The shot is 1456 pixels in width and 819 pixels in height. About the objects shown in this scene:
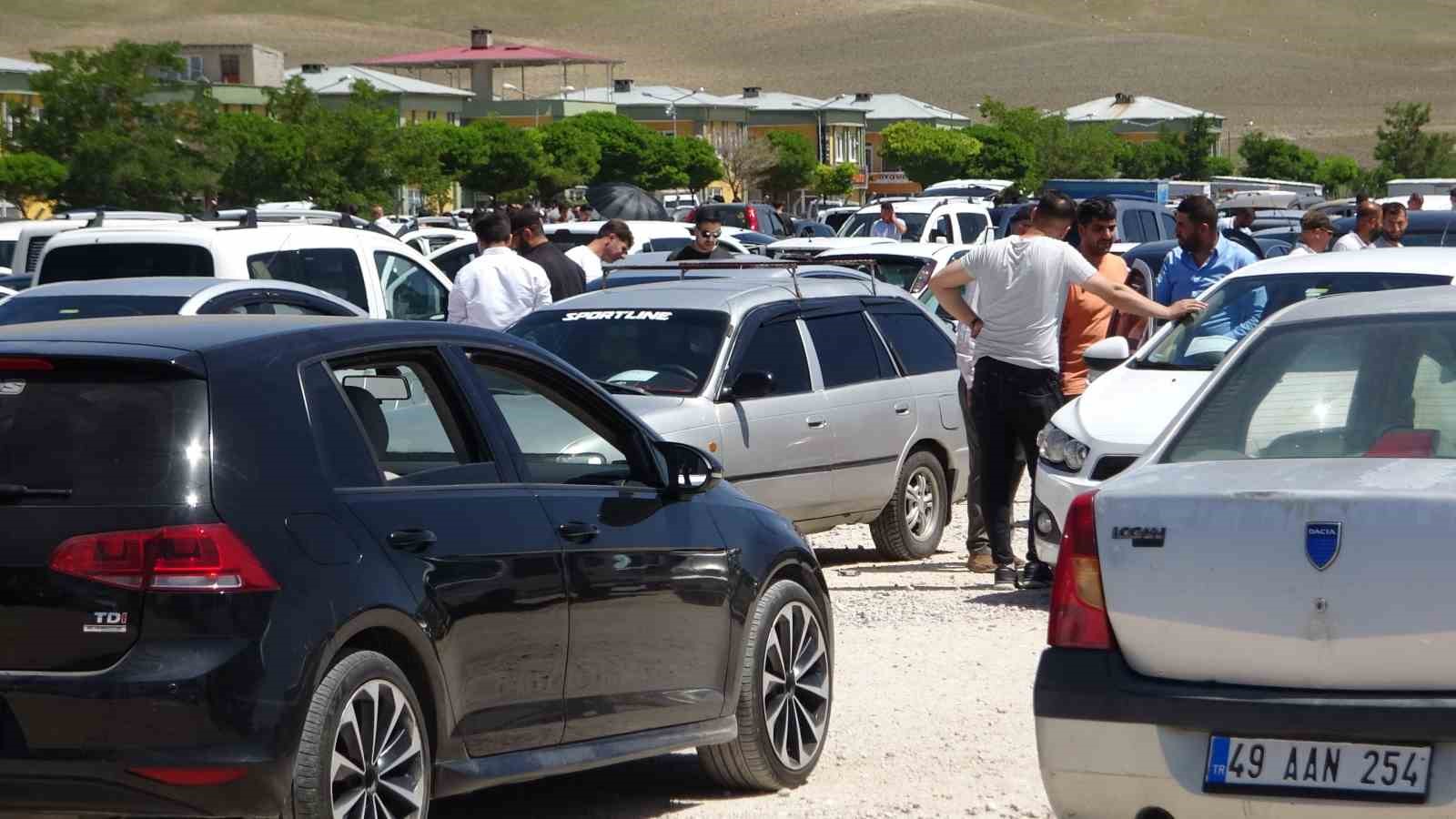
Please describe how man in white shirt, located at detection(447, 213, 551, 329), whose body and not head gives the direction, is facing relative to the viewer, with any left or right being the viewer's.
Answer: facing away from the viewer

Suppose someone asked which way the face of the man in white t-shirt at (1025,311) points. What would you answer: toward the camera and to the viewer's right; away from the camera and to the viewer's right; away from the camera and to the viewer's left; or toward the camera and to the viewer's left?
away from the camera and to the viewer's right

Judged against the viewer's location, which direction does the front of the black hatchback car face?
facing away from the viewer and to the right of the viewer

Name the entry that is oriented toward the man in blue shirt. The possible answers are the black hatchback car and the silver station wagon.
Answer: the black hatchback car

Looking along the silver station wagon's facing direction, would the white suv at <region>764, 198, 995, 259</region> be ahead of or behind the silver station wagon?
behind

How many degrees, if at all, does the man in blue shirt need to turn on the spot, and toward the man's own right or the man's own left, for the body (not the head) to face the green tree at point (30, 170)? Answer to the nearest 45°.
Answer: approximately 90° to the man's own right

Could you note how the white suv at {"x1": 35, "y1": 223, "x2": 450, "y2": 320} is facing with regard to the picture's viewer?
facing away from the viewer and to the right of the viewer

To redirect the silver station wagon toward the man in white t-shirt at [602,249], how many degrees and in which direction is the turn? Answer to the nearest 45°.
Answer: approximately 135° to its right

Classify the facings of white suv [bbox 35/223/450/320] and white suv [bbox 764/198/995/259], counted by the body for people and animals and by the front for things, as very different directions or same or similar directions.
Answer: very different directions

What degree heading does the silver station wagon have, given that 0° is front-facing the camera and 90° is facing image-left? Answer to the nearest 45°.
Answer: approximately 45°

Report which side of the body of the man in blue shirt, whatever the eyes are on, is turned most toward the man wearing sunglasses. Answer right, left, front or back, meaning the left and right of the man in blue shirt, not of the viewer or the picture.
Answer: right
